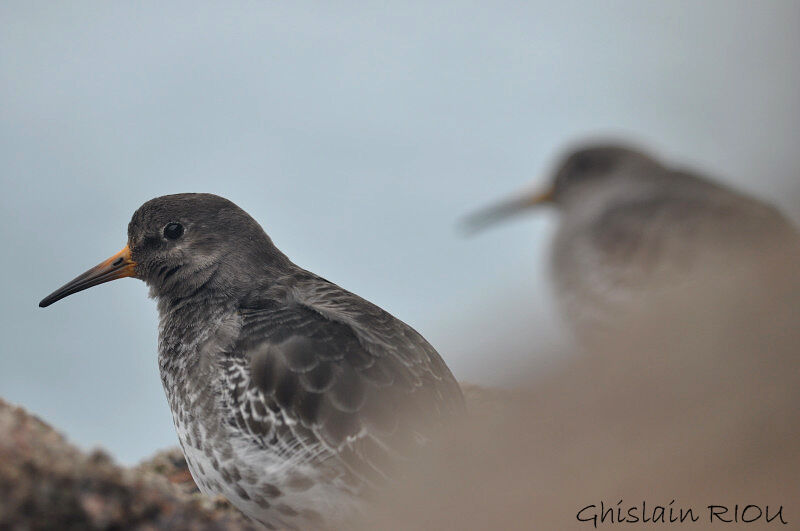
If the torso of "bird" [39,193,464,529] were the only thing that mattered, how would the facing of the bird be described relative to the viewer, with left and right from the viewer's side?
facing to the left of the viewer

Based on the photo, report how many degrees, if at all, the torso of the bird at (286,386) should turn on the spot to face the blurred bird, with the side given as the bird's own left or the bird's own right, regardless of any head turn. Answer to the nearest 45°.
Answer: approximately 135° to the bird's own right

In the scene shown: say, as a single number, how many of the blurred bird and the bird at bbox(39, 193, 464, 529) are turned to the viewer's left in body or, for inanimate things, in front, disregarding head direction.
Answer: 2

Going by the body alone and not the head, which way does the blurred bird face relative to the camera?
to the viewer's left

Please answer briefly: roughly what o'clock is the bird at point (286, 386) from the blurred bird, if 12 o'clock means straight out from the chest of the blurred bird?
The bird is roughly at 10 o'clock from the blurred bird.
